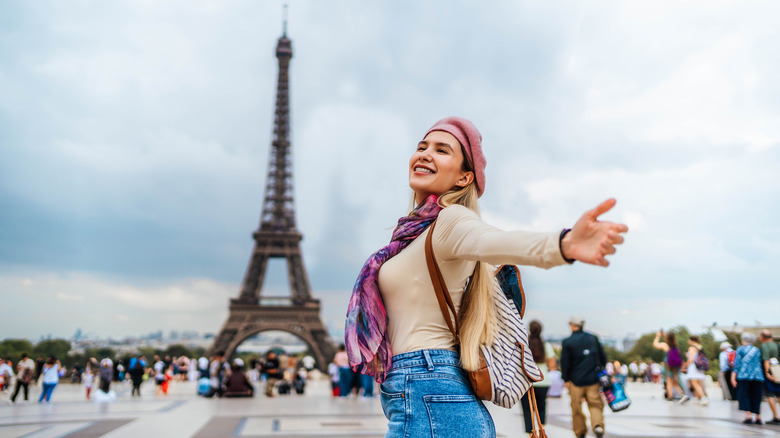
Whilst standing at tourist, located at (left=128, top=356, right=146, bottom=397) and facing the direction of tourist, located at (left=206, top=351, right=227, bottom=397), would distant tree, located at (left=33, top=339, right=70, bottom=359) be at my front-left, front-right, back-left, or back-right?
back-left

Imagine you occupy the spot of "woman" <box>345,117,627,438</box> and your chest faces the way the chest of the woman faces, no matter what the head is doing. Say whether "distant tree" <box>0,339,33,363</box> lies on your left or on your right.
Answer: on your right

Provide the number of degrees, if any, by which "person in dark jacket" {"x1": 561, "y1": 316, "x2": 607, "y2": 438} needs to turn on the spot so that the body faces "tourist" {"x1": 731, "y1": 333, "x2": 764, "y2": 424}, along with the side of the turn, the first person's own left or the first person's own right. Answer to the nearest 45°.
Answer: approximately 45° to the first person's own right

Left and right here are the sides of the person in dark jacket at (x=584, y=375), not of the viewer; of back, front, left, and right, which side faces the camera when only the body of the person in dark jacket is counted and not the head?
back

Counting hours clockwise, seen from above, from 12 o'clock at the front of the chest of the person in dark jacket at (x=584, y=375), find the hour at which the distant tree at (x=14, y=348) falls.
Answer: The distant tree is roughly at 10 o'clock from the person in dark jacket.
